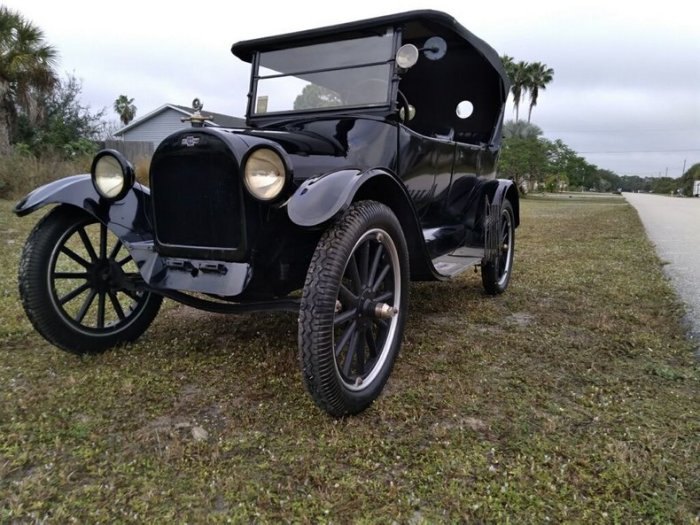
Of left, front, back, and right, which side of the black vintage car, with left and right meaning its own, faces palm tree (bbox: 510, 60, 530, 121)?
back

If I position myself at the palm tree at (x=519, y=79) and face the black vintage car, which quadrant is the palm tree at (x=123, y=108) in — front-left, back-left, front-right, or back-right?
front-right

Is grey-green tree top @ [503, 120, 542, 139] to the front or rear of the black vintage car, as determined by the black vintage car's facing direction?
to the rear

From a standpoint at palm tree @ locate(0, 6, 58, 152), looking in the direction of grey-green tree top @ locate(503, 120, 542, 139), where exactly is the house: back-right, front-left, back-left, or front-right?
front-left

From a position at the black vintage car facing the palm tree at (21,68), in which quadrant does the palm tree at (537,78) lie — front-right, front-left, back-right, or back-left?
front-right

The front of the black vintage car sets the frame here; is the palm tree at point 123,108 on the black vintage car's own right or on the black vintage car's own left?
on the black vintage car's own right

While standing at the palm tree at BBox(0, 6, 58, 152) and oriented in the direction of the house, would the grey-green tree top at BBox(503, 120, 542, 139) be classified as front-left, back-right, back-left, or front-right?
front-right

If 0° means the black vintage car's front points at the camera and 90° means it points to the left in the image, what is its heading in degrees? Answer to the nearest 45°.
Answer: approximately 45°

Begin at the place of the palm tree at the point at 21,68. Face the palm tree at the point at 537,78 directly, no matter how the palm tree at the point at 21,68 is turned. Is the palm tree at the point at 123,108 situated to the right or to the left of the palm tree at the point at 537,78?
left

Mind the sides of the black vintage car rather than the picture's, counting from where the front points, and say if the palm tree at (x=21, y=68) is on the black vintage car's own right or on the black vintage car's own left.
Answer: on the black vintage car's own right

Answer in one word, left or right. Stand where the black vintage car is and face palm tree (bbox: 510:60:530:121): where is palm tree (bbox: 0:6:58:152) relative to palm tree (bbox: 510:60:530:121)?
left

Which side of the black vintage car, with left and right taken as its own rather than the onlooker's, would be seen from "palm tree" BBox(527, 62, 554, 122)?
back

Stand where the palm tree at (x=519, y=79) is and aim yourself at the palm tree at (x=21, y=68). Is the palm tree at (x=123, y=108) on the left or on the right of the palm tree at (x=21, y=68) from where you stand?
right
